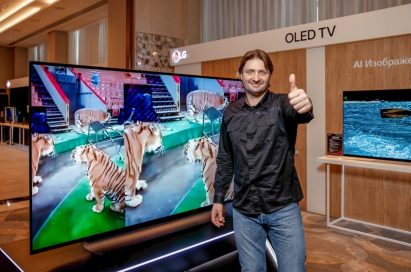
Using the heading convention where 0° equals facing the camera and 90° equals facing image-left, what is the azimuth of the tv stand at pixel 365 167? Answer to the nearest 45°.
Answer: approximately 45°

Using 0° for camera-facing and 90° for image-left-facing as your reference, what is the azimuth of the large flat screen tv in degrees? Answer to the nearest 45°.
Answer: approximately 315°

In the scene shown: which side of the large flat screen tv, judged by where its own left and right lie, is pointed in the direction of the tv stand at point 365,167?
left

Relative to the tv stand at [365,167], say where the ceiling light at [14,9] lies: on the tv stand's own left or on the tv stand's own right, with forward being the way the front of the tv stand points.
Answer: on the tv stand's own right

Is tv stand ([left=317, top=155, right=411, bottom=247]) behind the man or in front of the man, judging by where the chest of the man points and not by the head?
behind
